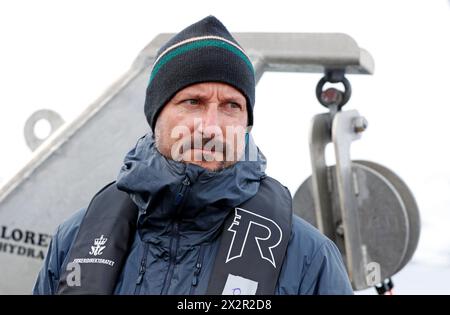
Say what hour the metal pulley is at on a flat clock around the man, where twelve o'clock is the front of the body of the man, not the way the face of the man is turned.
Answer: The metal pulley is roughly at 7 o'clock from the man.

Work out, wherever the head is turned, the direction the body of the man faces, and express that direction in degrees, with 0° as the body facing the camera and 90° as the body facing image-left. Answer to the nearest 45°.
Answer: approximately 0°
